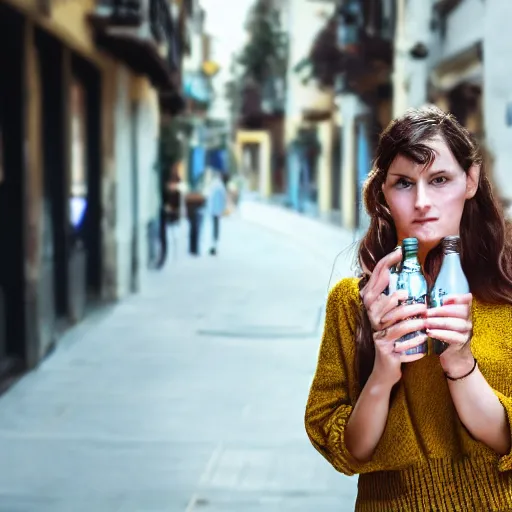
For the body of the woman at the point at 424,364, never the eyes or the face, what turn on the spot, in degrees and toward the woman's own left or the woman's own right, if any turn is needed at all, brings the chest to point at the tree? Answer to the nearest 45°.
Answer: approximately 180°

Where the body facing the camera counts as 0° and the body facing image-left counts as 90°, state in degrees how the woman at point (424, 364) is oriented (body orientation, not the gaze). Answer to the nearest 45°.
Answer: approximately 0°

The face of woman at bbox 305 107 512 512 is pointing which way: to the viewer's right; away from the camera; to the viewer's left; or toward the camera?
toward the camera
